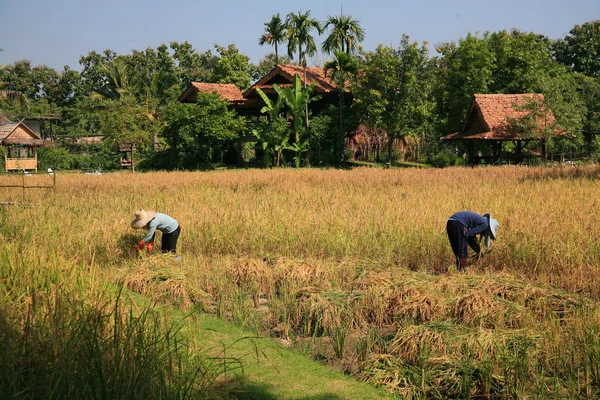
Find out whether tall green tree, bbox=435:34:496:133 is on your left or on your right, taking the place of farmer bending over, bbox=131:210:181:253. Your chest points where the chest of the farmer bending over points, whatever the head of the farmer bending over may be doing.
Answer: on your right

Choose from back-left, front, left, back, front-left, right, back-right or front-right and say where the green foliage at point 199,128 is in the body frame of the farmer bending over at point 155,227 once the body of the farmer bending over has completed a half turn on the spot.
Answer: left

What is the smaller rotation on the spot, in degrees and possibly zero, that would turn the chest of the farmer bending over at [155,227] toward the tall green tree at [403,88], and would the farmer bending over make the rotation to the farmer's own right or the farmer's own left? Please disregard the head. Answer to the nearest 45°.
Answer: approximately 135° to the farmer's own right

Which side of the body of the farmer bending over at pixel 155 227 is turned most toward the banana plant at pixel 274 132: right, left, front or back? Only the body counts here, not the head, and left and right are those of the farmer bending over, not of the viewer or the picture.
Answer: right

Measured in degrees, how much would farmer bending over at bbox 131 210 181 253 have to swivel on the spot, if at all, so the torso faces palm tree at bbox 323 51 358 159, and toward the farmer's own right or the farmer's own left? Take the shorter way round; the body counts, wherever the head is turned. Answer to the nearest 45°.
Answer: approximately 135° to the farmer's own right

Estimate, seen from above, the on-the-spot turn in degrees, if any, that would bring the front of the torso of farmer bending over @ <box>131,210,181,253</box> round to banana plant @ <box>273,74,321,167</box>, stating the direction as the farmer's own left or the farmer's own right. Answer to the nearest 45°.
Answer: approximately 90° to the farmer's own right

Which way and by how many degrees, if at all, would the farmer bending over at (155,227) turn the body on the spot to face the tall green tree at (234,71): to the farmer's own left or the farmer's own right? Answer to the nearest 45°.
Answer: approximately 90° to the farmer's own right

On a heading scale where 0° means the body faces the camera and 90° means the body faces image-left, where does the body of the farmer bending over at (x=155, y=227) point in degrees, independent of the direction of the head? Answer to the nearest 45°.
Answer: approximately 90°

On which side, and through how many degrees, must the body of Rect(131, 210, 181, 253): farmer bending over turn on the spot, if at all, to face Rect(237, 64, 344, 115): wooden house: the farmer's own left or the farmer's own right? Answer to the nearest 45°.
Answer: approximately 90° to the farmer's own right

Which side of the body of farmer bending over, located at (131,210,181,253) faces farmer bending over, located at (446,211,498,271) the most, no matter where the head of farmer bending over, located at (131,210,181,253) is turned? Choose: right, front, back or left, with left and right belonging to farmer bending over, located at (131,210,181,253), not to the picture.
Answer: back

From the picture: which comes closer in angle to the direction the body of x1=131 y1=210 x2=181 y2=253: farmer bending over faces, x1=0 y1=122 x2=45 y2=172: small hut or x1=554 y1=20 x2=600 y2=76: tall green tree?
the small hut

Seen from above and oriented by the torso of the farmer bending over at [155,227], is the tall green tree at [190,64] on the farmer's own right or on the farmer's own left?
on the farmer's own right

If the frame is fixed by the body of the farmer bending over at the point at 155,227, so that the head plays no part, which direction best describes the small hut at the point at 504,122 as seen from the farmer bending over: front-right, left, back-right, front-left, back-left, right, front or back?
back-right

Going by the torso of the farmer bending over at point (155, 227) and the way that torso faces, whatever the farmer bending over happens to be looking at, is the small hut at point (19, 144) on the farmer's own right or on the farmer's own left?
on the farmer's own right

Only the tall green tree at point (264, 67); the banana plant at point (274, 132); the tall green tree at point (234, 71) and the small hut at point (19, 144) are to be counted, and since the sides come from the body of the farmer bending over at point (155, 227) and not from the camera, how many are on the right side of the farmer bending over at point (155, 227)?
4
